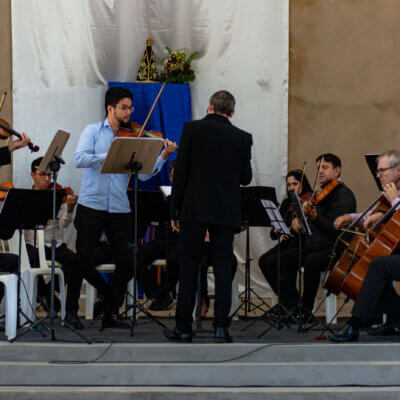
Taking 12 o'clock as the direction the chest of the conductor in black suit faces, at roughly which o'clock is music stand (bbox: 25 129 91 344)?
The music stand is roughly at 9 o'clock from the conductor in black suit.

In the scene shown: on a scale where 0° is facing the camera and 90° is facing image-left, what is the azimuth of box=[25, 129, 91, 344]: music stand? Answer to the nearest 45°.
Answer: approximately 135°

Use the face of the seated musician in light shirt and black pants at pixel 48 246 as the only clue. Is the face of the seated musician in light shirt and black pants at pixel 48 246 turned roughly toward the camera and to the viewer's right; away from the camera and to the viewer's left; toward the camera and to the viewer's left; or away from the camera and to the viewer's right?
toward the camera and to the viewer's right

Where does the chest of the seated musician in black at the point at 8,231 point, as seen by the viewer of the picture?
to the viewer's right

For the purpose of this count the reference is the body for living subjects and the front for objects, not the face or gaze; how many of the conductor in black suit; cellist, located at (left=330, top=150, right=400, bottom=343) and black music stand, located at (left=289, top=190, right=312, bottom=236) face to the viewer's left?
1

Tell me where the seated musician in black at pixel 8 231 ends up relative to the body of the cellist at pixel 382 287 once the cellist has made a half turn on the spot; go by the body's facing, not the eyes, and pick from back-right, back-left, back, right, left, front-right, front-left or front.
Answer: back

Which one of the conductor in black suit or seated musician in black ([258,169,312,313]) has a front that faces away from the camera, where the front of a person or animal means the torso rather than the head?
the conductor in black suit

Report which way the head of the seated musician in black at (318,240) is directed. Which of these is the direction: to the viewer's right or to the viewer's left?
to the viewer's left

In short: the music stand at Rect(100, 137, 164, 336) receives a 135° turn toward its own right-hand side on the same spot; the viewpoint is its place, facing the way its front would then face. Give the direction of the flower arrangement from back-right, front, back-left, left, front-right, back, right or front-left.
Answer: left

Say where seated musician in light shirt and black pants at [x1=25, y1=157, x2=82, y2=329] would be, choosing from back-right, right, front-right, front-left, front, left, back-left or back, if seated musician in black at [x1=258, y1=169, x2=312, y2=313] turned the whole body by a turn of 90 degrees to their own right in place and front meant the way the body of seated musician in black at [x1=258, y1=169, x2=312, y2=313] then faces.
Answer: front-left

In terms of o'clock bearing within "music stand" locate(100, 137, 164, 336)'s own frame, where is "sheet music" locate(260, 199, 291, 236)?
The sheet music is roughly at 4 o'clock from the music stand.

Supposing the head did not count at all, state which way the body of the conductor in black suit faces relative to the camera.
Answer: away from the camera

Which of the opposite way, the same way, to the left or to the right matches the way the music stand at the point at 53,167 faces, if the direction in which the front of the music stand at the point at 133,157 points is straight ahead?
the same way

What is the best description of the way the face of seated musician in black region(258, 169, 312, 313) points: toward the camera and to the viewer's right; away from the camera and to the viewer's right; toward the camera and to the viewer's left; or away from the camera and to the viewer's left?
toward the camera and to the viewer's left

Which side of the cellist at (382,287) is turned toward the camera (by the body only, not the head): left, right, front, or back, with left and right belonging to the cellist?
left
